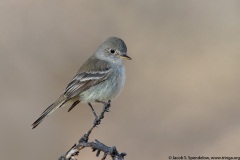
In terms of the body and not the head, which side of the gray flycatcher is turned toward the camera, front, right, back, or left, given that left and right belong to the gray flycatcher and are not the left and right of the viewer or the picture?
right
